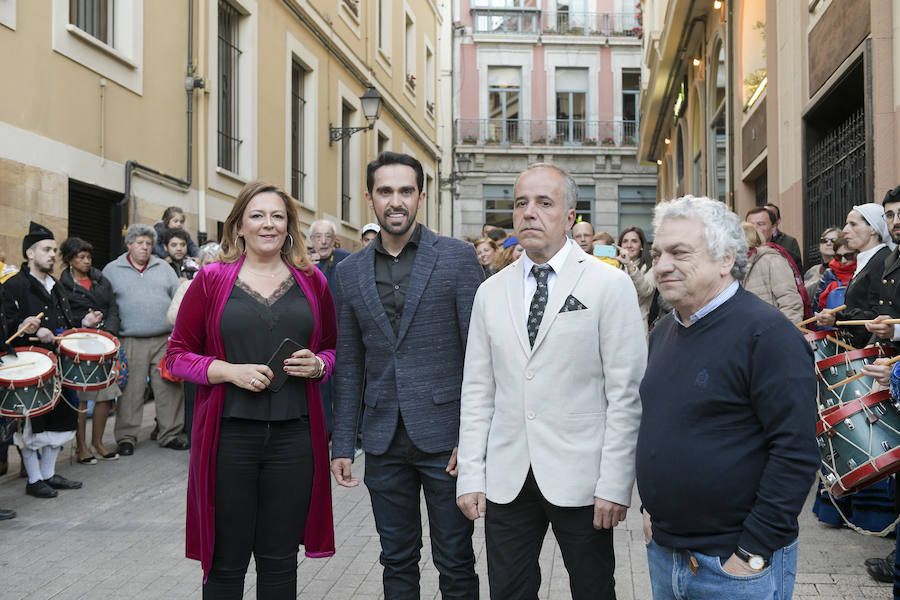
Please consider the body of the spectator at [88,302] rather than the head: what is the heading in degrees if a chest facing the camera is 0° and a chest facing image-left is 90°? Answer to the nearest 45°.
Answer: approximately 315°

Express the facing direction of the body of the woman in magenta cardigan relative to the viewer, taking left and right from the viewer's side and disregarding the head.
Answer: facing the viewer

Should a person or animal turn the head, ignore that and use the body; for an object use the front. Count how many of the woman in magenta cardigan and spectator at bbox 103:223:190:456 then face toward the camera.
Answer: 2

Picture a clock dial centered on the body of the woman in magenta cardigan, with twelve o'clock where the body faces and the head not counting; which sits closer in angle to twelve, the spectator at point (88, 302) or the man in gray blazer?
the man in gray blazer

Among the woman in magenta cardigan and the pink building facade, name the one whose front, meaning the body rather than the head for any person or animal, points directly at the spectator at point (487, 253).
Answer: the pink building facade

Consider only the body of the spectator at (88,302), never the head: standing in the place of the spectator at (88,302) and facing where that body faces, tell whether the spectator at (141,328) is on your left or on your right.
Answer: on your left

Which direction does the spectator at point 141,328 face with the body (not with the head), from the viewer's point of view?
toward the camera

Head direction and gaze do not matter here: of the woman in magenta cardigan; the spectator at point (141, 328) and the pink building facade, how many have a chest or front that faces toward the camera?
3
